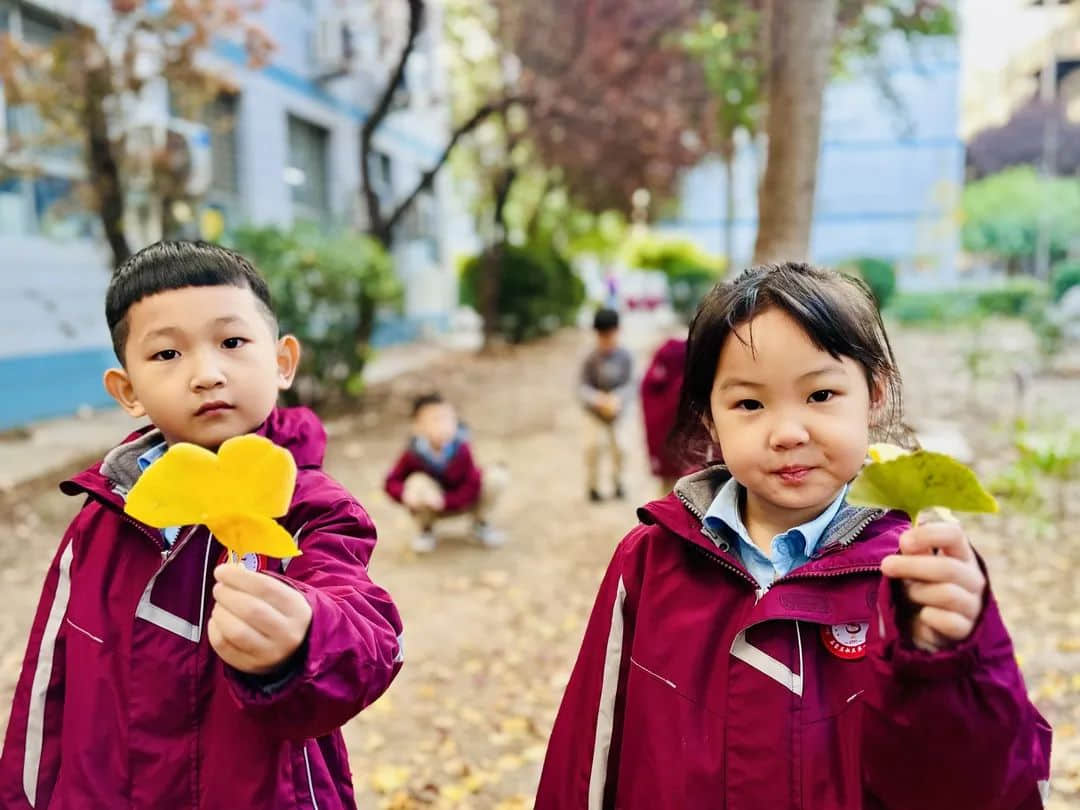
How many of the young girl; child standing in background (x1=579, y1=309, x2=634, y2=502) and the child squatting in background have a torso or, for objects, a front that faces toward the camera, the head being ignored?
3

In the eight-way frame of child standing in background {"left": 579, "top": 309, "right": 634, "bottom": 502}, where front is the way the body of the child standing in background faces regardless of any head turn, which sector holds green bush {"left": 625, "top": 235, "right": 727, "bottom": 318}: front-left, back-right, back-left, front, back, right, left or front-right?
back

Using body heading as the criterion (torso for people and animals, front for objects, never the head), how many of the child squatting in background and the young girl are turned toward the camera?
2

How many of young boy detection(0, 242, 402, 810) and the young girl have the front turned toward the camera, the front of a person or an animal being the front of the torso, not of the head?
2

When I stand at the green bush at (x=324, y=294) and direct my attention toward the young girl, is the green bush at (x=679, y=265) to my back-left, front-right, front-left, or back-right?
back-left

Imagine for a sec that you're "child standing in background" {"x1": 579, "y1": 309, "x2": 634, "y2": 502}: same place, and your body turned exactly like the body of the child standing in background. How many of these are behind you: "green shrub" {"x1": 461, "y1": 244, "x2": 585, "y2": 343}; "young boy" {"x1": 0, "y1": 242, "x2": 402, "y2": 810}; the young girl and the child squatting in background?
1

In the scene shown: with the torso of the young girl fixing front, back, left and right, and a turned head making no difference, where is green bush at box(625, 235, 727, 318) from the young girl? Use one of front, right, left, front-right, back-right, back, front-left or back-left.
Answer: back

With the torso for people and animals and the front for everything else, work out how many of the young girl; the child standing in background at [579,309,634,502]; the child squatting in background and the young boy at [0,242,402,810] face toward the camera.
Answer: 4

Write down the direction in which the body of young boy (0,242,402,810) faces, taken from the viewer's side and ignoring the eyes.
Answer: toward the camera

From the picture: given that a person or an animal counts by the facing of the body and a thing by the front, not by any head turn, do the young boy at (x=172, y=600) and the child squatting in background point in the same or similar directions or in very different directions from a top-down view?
same or similar directions

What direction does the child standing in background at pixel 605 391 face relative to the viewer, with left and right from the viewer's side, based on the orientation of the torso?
facing the viewer

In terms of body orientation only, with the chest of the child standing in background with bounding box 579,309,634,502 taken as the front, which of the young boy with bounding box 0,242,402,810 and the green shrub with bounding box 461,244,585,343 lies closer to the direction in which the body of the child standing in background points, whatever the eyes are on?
the young boy

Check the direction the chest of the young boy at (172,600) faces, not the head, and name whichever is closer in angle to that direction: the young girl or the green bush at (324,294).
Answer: the young girl
